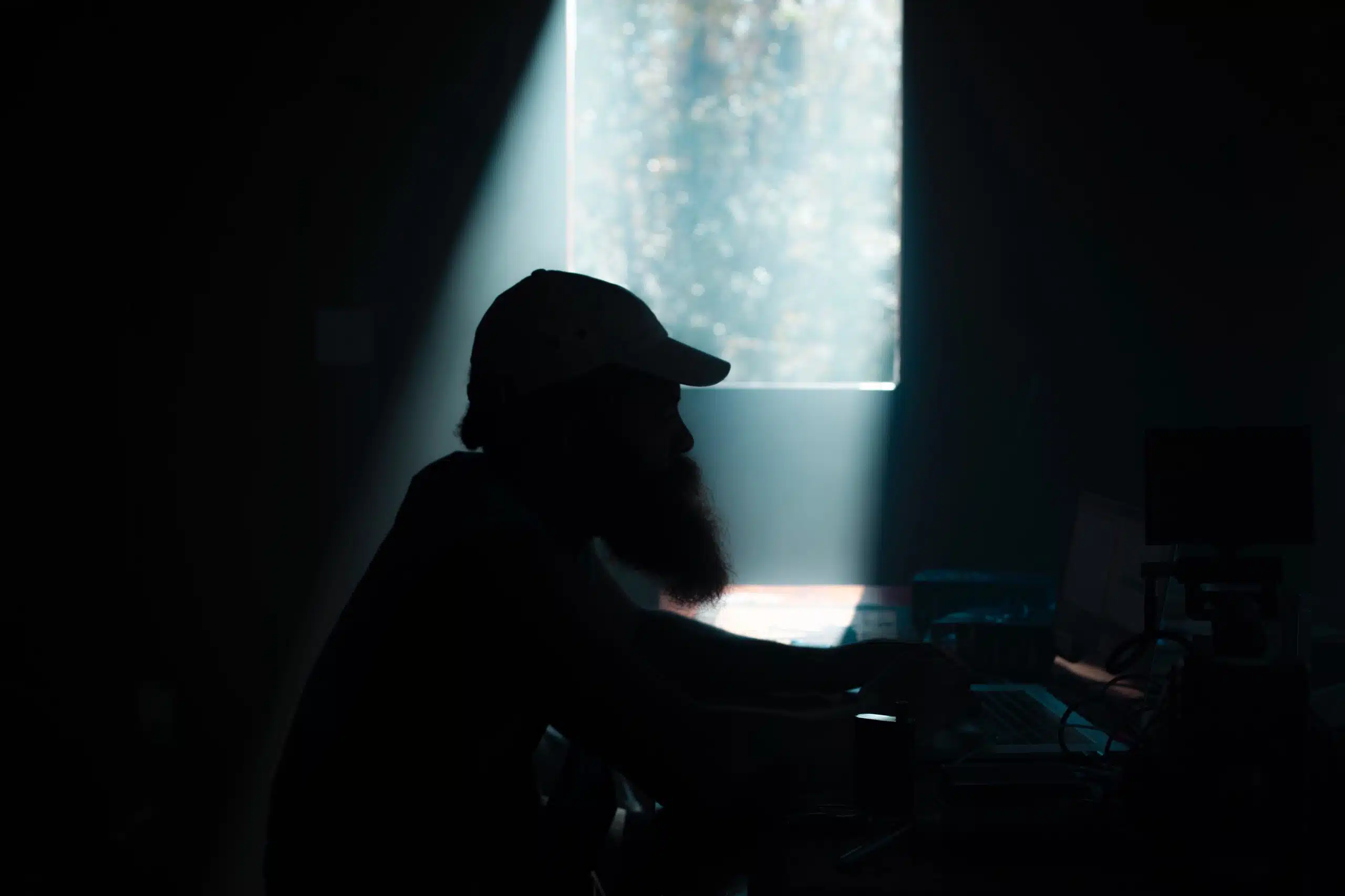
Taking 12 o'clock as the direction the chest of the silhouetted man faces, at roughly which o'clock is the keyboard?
The keyboard is roughly at 11 o'clock from the silhouetted man.

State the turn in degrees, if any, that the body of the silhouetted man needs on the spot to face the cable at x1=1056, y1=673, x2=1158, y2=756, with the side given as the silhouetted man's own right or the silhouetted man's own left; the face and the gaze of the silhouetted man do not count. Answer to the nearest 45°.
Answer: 0° — they already face it

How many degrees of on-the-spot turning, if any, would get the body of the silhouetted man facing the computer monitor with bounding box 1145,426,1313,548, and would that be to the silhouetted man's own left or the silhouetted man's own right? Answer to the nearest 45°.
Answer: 0° — they already face it

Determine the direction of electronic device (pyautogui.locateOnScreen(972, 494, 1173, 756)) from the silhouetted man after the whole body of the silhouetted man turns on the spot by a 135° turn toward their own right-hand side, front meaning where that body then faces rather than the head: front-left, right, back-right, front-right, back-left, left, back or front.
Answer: back

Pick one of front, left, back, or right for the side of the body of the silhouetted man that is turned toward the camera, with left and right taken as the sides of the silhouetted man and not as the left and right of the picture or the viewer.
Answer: right

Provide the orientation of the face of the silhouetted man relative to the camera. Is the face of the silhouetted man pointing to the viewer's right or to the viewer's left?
to the viewer's right
